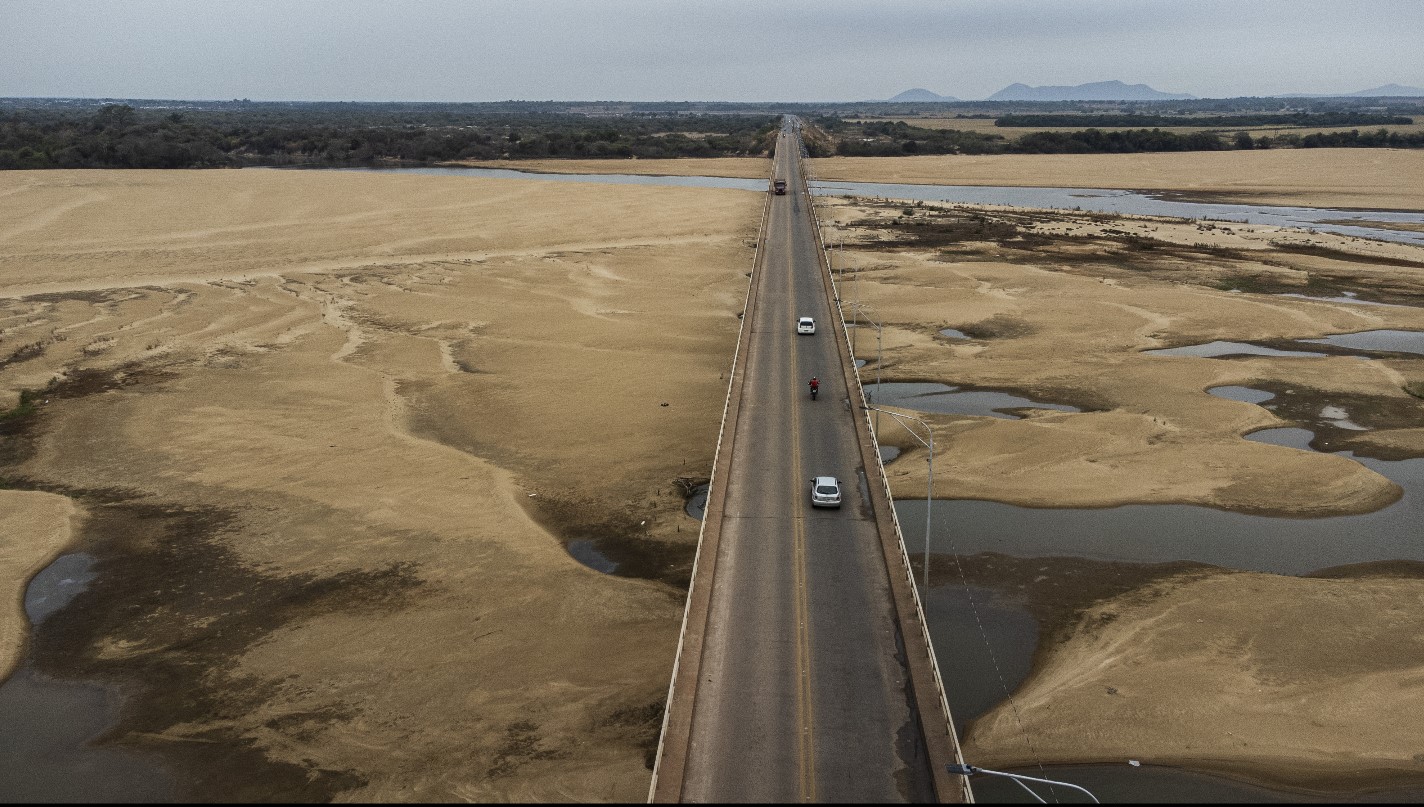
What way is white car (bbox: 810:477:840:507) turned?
away from the camera
